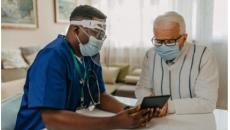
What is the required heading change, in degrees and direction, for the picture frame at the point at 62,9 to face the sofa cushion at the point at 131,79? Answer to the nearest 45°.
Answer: approximately 45° to its left

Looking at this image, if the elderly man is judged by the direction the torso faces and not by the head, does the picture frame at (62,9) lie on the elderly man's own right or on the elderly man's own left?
on the elderly man's own right

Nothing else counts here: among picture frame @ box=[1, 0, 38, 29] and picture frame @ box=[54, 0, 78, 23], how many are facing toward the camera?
2

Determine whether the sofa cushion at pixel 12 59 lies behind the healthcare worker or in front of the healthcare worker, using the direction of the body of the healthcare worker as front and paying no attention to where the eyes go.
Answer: behind

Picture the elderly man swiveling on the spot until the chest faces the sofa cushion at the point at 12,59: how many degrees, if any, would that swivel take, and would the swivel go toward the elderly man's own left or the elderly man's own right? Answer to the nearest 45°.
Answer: approximately 90° to the elderly man's own right
